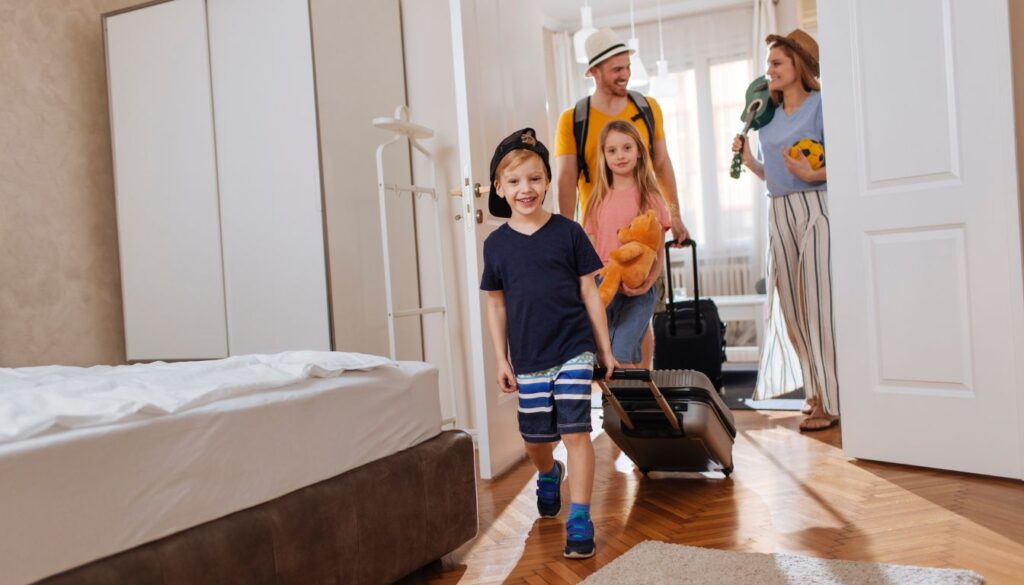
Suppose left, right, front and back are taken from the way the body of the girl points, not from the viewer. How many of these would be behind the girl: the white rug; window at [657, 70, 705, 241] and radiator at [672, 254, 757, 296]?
2

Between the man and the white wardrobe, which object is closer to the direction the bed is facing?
the man

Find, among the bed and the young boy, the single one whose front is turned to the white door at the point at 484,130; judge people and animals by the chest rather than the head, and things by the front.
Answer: the bed

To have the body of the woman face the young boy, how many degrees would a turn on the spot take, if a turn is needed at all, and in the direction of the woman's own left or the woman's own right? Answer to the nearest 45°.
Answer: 0° — they already face them

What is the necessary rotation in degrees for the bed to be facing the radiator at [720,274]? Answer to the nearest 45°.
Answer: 0° — it already faces it

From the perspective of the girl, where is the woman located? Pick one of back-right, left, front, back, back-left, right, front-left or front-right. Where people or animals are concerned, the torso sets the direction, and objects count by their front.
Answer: back-left
